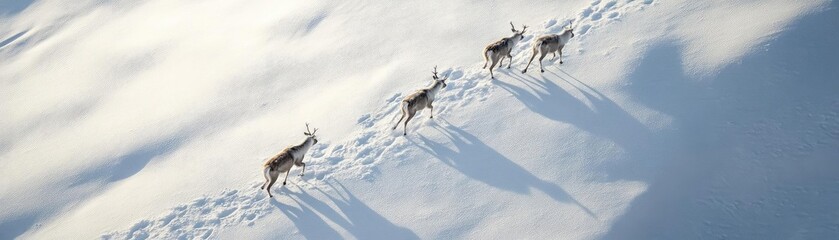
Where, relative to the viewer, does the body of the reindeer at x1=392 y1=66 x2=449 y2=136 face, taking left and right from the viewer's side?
facing away from the viewer and to the right of the viewer

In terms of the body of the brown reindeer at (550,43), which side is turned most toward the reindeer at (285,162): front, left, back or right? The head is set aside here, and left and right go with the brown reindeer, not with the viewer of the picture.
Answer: back

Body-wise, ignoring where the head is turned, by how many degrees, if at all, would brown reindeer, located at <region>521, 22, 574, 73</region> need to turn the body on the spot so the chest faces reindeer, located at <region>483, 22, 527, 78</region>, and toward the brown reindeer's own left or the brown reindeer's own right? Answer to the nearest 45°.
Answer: approximately 135° to the brown reindeer's own left

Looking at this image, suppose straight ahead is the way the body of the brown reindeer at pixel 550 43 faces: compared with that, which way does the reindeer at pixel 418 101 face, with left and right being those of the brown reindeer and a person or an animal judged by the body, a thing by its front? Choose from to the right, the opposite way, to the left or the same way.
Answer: the same way

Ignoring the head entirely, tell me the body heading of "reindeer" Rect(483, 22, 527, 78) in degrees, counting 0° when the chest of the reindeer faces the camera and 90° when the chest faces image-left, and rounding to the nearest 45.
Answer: approximately 225°

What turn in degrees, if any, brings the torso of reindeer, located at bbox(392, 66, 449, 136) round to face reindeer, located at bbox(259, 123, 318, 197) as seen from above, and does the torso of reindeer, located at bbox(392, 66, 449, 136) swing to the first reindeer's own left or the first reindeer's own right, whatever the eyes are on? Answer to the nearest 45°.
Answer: approximately 135° to the first reindeer's own left

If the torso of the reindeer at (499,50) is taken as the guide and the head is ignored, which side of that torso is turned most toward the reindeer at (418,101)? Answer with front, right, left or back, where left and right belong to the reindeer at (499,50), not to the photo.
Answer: back

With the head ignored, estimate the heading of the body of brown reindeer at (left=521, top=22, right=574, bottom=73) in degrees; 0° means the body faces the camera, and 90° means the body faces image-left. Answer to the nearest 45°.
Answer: approximately 225°

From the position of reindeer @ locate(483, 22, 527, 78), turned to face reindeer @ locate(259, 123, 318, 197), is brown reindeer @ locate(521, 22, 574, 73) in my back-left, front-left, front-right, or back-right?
back-left

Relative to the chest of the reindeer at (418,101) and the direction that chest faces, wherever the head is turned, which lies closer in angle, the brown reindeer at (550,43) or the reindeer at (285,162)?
the brown reindeer

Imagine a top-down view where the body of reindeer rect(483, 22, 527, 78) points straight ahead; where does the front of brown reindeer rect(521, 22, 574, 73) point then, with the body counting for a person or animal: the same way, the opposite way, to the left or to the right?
the same way

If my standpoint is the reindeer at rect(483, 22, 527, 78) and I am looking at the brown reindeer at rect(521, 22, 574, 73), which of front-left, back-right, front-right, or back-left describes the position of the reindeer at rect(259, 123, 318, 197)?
back-right

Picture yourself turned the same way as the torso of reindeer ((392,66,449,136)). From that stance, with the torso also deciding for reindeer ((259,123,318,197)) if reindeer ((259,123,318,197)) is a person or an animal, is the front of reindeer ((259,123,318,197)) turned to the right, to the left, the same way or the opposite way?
the same way

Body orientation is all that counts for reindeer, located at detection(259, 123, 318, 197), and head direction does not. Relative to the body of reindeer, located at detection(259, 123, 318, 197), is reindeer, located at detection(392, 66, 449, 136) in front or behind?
in front

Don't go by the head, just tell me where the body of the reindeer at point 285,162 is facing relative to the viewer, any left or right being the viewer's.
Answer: facing away from the viewer and to the right of the viewer

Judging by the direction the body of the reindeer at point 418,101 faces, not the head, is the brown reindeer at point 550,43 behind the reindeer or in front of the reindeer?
in front
